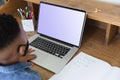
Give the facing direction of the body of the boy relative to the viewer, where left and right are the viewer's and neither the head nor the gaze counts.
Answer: facing away from the viewer and to the right of the viewer

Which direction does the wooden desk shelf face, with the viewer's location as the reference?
facing the viewer and to the left of the viewer

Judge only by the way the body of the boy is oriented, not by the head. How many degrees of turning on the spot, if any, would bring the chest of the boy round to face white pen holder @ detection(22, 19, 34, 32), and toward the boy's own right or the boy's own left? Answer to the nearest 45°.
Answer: approximately 45° to the boy's own left

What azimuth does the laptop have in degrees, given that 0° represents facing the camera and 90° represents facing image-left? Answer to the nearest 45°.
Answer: approximately 45°

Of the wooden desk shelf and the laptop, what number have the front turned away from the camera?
0

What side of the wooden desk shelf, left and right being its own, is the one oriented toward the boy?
front

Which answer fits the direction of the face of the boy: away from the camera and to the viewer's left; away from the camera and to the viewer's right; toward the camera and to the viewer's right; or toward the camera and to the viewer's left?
away from the camera and to the viewer's right
